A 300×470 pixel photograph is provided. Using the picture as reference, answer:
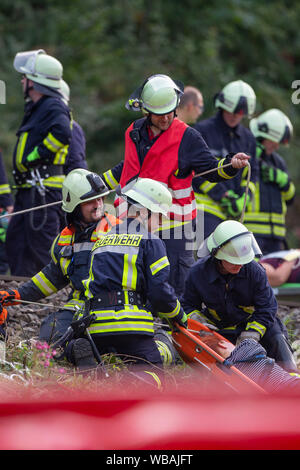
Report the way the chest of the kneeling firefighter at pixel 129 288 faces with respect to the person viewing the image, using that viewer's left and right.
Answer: facing away from the viewer and to the right of the viewer

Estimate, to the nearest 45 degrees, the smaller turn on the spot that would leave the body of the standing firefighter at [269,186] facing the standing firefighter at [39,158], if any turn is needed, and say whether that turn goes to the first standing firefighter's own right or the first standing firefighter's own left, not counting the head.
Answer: approximately 90° to the first standing firefighter's own right
